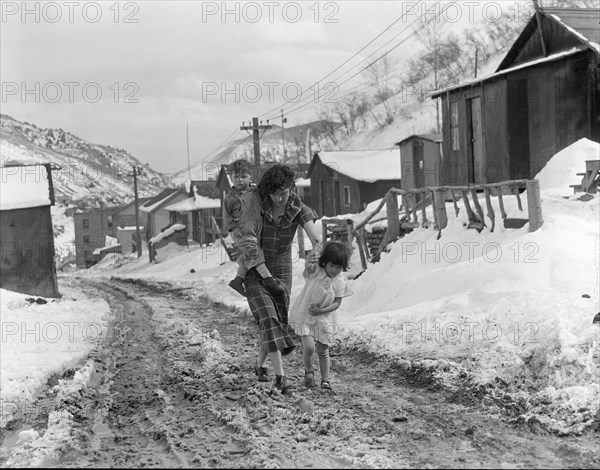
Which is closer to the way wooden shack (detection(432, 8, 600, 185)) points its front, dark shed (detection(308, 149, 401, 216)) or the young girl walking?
the young girl walking

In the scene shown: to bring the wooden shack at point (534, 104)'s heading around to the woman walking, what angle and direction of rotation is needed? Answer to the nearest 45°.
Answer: approximately 45° to its left

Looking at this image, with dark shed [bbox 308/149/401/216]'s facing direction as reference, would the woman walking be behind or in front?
in front

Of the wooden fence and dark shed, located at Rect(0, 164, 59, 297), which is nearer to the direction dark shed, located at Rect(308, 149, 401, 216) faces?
the dark shed

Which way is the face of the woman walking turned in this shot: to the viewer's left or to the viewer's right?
to the viewer's right

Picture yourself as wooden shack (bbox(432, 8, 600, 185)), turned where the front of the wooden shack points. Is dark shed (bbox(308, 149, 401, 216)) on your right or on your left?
on your right

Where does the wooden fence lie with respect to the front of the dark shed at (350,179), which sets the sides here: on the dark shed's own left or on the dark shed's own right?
on the dark shed's own left

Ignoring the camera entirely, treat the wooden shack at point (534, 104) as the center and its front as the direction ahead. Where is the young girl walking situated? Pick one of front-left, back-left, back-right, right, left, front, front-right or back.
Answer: front-left

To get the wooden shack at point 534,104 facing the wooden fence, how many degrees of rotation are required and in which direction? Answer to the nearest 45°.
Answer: approximately 45° to its left

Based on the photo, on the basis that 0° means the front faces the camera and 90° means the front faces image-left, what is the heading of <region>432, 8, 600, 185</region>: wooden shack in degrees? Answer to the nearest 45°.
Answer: approximately 45°
